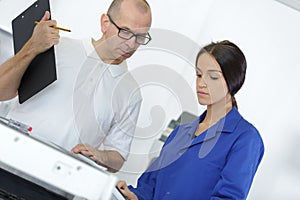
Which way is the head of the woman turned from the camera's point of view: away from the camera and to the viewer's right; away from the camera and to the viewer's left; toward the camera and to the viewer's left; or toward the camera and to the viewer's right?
toward the camera and to the viewer's left

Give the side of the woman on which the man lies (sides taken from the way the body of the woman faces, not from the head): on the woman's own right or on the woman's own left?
on the woman's own right

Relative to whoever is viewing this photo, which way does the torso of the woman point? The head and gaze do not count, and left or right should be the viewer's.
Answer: facing the viewer and to the left of the viewer
